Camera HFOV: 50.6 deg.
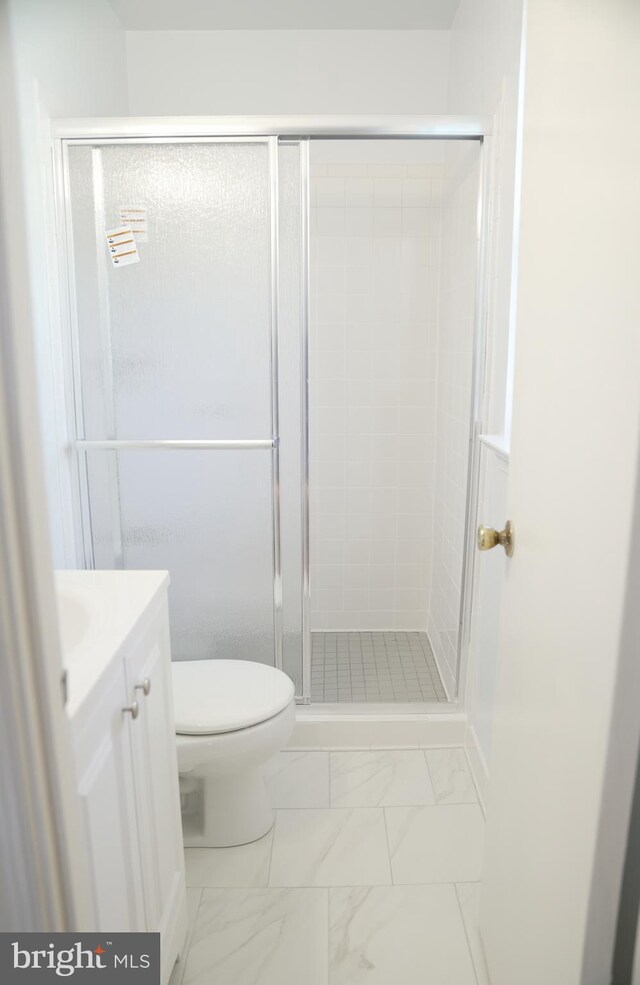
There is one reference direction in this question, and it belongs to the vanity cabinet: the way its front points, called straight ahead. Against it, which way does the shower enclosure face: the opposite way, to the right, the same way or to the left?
to the right

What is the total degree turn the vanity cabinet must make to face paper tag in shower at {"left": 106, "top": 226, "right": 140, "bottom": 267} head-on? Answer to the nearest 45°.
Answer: approximately 90° to its left

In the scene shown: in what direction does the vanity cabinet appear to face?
to the viewer's right

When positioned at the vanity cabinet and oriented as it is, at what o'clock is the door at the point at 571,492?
The door is roughly at 1 o'clock from the vanity cabinet.

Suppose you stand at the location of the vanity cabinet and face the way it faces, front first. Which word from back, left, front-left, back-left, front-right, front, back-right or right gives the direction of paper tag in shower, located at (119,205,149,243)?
left

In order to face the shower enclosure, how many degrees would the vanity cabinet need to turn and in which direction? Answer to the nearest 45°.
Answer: approximately 90° to its left
